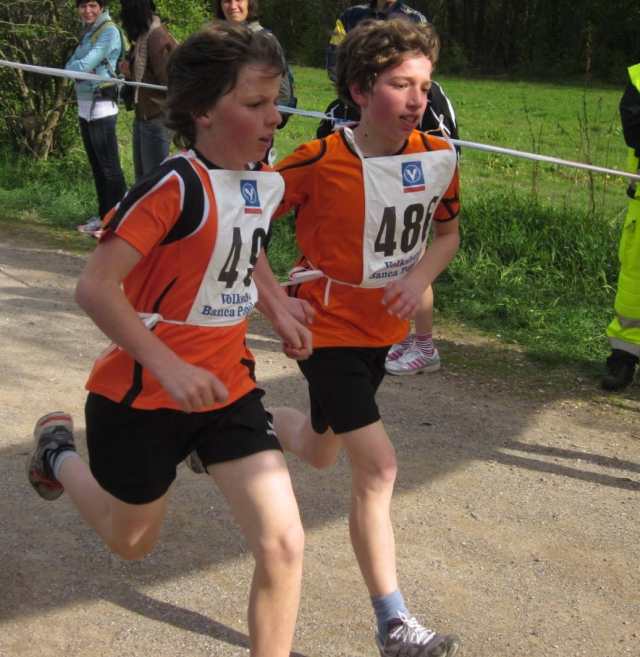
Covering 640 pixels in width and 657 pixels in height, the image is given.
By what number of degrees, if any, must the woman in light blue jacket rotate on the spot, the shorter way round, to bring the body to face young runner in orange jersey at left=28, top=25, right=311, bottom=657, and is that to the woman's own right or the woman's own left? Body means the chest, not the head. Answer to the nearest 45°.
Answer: approximately 45° to the woman's own left

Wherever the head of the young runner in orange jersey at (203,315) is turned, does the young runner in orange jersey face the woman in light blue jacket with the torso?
no

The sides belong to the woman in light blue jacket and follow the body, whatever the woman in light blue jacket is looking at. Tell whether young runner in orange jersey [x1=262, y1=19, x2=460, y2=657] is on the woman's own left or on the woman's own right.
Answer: on the woman's own left

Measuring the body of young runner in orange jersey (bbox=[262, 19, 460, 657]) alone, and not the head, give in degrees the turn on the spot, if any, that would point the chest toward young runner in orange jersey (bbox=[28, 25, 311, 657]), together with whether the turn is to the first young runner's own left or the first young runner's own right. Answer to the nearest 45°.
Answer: approximately 90° to the first young runner's own right

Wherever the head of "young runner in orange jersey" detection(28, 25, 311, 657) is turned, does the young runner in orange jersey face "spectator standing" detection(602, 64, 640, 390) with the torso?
no

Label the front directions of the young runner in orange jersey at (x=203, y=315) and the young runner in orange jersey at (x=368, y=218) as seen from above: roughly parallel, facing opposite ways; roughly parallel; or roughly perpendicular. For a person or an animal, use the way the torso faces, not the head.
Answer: roughly parallel

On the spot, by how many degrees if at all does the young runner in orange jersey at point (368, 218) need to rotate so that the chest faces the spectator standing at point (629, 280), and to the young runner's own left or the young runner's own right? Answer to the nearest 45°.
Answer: approximately 90° to the young runner's own left

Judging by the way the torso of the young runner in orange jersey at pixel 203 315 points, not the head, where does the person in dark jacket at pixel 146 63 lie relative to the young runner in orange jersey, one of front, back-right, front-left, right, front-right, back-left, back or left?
back-left

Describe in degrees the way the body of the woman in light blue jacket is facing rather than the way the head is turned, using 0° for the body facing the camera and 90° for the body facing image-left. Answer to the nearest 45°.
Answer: approximately 45°

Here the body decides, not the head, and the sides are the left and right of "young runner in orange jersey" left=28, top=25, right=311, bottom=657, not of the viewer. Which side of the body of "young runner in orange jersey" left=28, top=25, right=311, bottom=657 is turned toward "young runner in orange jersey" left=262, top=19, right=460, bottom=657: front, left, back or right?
left

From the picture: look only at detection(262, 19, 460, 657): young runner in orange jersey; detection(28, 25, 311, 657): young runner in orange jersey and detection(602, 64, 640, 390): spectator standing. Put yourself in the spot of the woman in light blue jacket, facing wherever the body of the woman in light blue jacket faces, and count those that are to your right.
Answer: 0

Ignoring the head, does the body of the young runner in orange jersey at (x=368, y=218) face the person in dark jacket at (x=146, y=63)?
no

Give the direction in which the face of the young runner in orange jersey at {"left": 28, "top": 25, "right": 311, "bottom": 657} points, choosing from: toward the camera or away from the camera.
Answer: toward the camera

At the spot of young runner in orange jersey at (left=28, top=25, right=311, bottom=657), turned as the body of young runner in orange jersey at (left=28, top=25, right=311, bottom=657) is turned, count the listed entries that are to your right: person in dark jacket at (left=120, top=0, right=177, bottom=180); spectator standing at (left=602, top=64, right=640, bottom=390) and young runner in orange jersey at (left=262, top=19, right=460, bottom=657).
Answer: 0
